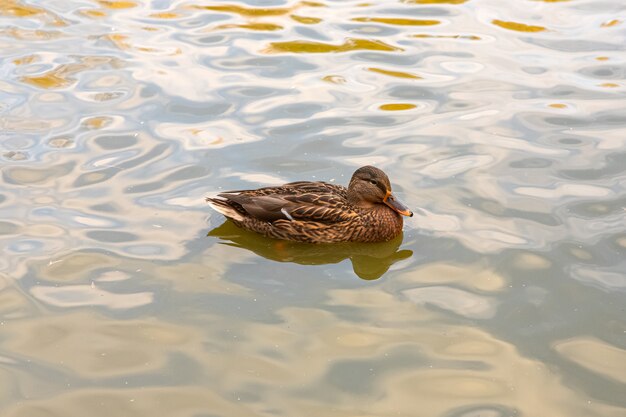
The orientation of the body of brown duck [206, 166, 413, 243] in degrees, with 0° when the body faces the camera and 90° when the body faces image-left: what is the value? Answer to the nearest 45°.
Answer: approximately 270°
